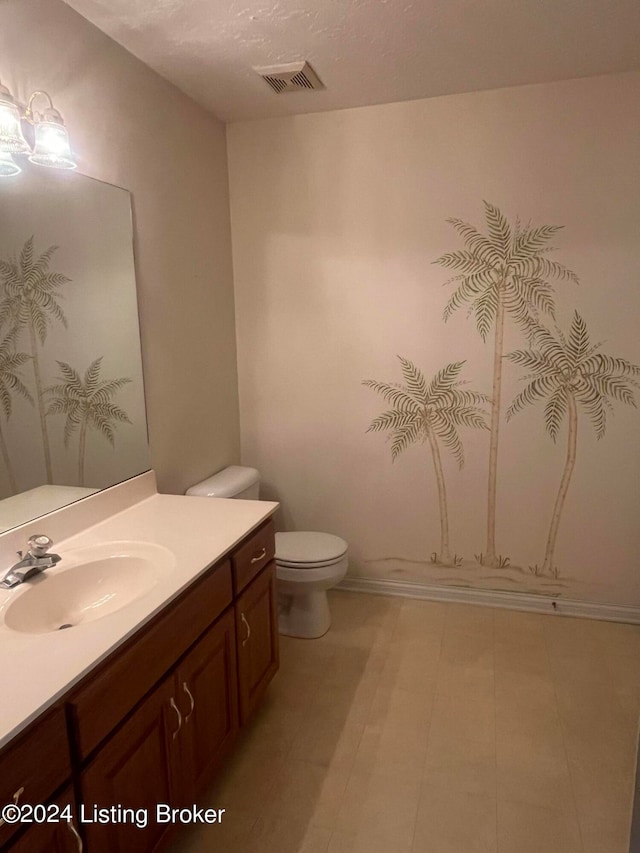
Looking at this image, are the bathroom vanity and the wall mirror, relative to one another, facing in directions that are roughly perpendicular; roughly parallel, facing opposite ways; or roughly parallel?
roughly parallel

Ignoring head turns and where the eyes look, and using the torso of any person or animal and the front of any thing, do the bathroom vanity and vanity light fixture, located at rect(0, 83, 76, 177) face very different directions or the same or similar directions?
same or similar directions

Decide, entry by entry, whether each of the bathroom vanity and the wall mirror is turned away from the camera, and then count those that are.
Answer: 0

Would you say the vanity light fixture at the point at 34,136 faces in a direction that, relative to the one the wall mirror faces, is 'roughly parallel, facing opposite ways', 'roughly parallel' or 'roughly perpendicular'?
roughly parallel

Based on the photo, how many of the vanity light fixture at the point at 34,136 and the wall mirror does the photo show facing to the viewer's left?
0

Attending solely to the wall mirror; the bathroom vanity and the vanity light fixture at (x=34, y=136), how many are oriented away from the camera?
0

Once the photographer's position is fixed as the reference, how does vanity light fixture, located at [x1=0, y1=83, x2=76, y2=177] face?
facing the viewer and to the right of the viewer

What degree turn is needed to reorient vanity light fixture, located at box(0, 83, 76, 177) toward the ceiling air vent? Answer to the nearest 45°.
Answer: approximately 90° to its left
